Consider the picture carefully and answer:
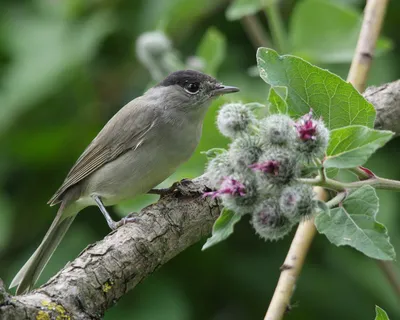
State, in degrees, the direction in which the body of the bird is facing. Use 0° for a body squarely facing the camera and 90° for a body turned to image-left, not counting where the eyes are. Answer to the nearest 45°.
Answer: approximately 270°

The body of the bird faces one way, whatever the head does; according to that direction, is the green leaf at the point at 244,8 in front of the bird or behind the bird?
in front
